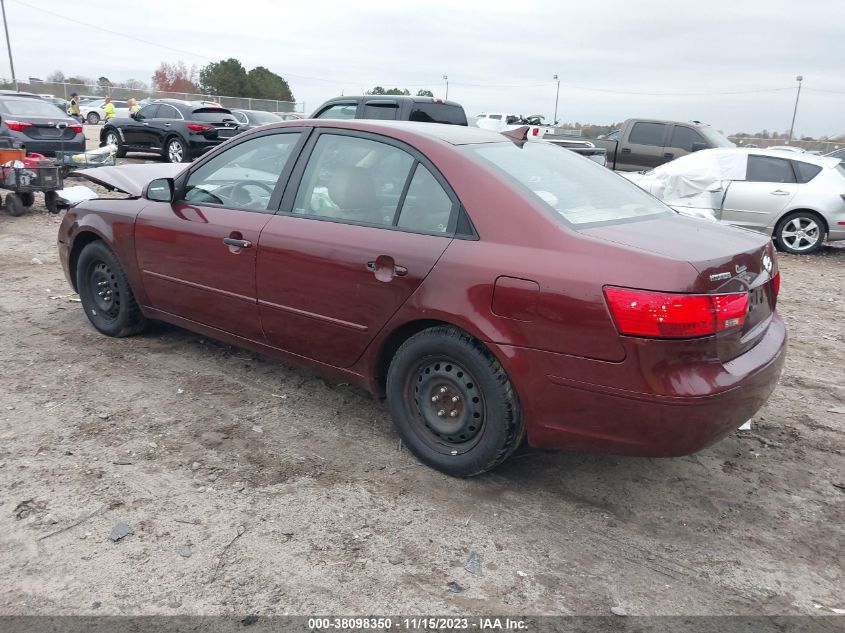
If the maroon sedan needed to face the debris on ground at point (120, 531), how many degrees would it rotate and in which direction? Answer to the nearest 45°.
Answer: approximately 90° to its left

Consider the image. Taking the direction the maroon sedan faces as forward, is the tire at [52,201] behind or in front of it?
in front

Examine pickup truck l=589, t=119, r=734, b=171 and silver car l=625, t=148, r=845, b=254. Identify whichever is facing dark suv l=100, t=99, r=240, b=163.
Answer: the silver car

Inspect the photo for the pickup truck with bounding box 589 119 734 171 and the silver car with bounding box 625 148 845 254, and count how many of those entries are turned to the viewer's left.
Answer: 1

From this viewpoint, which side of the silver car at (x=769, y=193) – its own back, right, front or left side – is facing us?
left

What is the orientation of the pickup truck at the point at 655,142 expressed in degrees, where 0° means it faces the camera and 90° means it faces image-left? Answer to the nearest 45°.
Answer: approximately 315°

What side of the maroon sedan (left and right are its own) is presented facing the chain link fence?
front

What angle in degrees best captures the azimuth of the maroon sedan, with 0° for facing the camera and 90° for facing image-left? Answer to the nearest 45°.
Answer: approximately 135°

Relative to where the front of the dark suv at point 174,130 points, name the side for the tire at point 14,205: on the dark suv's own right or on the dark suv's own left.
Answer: on the dark suv's own left

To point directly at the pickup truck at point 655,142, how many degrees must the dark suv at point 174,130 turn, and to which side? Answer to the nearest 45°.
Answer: approximately 180°

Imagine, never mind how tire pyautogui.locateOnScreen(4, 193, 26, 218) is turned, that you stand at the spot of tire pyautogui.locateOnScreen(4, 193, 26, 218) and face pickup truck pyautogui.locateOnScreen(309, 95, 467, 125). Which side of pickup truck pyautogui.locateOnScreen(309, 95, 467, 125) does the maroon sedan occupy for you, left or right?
right

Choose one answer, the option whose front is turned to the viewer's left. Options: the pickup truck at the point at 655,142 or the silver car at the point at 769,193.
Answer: the silver car

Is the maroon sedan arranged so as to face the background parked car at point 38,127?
yes

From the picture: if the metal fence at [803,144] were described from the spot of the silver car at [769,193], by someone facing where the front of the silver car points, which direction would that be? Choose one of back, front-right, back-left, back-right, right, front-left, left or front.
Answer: right

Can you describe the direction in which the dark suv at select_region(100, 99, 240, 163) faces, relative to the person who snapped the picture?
facing away from the viewer and to the left of the viewer

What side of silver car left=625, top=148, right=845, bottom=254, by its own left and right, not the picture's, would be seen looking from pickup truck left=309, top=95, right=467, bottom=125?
front

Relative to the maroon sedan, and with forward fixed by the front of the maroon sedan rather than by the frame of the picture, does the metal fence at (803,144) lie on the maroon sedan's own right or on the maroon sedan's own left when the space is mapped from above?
on the maroon sedan's own right

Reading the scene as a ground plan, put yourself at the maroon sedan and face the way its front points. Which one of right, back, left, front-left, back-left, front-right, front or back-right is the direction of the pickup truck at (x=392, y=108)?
front-right

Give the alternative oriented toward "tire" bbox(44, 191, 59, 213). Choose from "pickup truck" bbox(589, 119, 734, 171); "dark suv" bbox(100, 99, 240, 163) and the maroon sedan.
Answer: the maroon sedan
